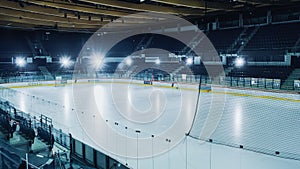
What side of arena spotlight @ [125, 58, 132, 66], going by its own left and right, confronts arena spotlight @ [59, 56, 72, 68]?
right

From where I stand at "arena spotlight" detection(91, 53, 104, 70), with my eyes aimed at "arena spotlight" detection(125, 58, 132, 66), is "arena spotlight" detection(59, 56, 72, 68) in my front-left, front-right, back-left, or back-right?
back-right

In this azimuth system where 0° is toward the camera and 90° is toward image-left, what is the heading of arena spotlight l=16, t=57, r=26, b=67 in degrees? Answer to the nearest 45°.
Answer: approximately 0°

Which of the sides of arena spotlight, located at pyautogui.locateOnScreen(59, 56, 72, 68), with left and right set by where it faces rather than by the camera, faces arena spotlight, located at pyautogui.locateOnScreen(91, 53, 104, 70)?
left

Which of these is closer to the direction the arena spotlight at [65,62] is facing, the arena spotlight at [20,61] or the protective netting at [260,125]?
the protective netting

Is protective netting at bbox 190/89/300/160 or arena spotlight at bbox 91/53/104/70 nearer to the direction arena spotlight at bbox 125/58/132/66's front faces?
the protective netting

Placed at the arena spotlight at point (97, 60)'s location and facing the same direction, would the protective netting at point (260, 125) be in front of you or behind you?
in front

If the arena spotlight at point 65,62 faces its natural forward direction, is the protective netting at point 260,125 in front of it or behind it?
in front
